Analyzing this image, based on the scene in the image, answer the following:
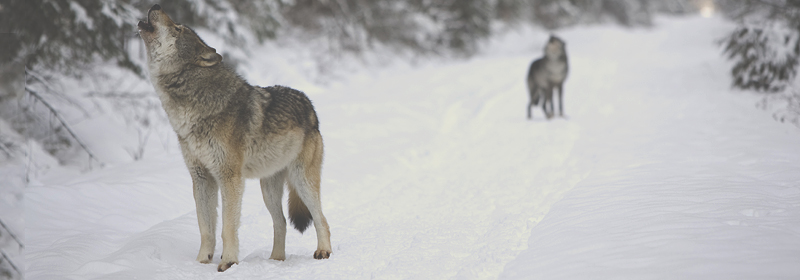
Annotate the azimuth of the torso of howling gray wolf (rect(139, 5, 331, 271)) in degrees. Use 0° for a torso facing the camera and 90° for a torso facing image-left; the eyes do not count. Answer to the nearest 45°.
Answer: approximately 45°

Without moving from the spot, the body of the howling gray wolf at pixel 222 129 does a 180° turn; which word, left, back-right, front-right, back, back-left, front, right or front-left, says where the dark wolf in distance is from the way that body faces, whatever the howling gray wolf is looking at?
front

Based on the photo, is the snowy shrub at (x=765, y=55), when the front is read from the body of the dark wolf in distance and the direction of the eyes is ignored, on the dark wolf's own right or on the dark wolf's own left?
on the dark wolf's own left
